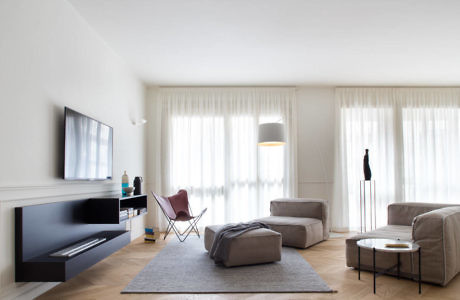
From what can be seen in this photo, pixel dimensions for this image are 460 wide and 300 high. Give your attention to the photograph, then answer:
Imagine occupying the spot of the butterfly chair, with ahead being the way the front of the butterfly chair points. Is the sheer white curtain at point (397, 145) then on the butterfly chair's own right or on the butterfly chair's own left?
on the butterfly chair's own left

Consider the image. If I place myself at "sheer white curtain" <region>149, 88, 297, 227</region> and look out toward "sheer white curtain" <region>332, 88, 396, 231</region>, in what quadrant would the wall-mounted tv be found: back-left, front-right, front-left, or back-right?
back-right

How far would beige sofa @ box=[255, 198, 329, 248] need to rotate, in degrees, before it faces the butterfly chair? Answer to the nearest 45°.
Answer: approximately 45° to its right

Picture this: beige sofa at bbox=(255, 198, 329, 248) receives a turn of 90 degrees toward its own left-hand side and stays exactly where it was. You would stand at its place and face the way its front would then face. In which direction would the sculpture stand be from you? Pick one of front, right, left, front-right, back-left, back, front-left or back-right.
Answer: left

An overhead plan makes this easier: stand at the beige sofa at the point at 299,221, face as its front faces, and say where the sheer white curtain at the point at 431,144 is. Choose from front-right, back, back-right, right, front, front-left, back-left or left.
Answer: back

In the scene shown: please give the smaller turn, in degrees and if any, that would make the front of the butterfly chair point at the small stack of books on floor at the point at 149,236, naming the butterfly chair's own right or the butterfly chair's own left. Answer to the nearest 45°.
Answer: approximately 90° to the butterfly chair's own right

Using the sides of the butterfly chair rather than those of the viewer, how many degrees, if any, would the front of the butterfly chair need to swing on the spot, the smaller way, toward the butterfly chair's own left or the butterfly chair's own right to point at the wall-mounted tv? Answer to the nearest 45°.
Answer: approximately 90° to the butterfly chair's own right
